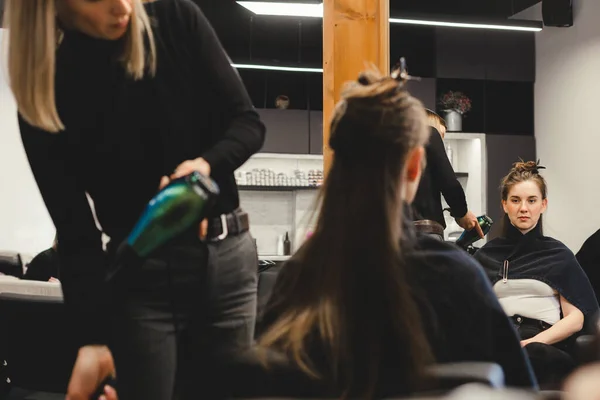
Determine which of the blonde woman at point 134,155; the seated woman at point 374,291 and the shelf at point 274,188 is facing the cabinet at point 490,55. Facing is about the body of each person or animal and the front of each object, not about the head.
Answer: the seated woman

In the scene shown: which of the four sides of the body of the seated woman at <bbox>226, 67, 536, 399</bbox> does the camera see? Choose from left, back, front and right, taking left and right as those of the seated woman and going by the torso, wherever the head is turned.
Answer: back

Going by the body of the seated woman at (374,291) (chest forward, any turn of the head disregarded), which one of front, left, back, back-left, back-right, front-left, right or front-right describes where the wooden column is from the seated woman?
front

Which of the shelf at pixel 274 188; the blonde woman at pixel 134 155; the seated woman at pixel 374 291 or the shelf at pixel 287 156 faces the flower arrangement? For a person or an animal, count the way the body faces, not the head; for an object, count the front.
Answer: the seated woman

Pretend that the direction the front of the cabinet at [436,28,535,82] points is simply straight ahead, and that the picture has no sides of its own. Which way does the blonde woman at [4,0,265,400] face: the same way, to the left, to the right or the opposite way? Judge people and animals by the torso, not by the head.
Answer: to the left

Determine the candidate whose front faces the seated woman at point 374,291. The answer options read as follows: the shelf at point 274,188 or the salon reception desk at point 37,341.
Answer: the shelf

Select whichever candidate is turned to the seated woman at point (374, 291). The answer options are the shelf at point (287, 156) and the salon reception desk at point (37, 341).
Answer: the shelf

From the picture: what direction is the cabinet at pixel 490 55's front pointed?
toward the camera

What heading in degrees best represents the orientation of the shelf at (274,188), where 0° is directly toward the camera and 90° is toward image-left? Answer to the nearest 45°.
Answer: approximately 0°

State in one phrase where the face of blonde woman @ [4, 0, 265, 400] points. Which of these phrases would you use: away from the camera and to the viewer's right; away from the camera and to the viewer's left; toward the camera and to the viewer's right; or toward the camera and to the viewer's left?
toward the camera and to the viewer's right

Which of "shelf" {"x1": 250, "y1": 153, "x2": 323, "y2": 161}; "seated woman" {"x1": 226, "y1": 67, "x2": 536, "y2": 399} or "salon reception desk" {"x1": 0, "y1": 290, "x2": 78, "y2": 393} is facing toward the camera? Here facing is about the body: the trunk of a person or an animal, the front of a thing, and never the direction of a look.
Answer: the shelf

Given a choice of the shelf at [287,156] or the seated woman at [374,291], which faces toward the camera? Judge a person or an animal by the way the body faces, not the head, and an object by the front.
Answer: the shelf

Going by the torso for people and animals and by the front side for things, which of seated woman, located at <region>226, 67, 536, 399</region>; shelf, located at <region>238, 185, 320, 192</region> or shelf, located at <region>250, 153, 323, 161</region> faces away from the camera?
the seated woman

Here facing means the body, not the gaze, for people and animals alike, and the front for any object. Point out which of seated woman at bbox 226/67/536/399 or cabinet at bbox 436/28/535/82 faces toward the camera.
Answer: the cabinet

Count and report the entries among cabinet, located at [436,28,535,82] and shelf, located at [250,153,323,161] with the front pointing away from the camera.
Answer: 0

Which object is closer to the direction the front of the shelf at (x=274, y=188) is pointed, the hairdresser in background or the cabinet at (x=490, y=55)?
the hairdresser in background

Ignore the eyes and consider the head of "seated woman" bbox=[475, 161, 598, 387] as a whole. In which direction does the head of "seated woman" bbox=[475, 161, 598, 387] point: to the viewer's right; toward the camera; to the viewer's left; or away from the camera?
toward the camera

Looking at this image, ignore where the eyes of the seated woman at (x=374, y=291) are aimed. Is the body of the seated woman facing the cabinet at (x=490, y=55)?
yes

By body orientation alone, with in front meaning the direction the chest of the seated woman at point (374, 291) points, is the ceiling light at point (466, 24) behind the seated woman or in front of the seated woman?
in front
